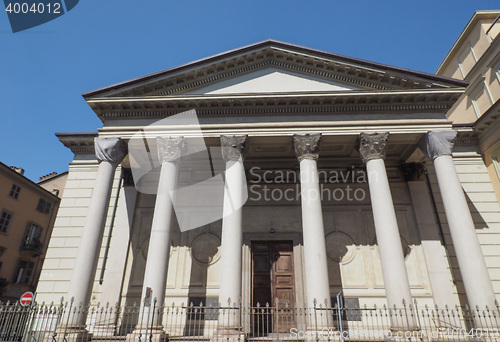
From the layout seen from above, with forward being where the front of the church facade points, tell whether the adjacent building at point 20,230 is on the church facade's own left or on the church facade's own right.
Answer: on the church facade's own right

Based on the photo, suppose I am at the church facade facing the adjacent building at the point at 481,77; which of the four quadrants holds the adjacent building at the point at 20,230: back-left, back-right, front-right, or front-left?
back-left

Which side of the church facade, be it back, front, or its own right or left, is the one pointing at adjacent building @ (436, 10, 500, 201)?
left

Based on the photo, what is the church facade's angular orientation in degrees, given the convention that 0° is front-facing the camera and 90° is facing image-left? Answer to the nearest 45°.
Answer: approximately 0°
